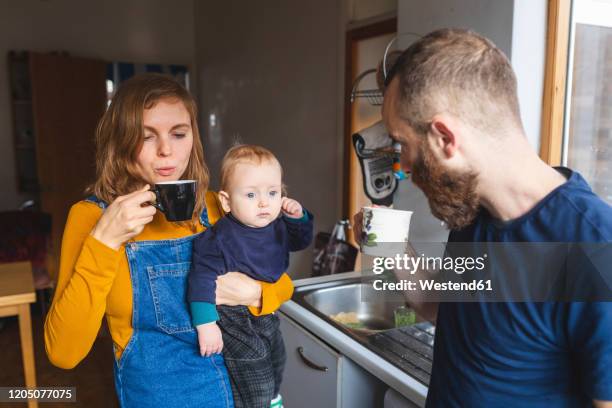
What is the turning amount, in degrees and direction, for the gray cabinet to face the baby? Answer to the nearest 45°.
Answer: approximately 45° to its left

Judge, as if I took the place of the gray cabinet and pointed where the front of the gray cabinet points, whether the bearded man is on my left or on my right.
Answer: on my left

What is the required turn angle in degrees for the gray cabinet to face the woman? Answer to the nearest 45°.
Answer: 0° — it already faces them

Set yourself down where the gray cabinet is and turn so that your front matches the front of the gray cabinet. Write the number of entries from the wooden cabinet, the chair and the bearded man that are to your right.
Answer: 2

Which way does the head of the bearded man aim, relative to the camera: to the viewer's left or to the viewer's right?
to the viewer's left

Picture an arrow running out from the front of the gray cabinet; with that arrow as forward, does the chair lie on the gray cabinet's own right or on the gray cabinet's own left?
on the gray cabinet's own right

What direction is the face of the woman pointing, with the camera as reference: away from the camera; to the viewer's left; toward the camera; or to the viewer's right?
toward the camera

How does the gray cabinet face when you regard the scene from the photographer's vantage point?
facing the viewer and to the left of the viewer
